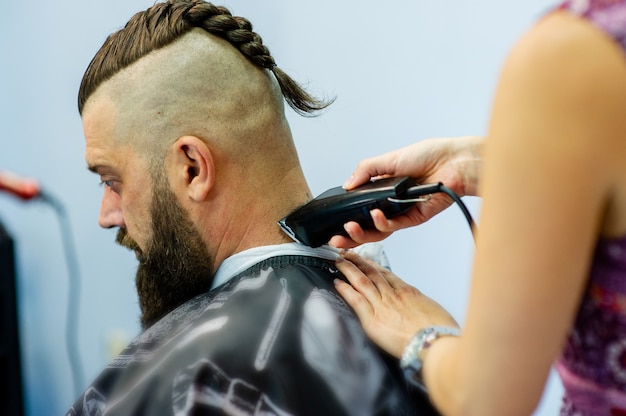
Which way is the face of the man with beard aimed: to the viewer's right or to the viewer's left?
to the viewer's left

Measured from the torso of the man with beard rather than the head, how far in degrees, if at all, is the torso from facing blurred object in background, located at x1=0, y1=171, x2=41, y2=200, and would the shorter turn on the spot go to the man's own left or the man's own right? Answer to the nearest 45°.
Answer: approximately 45° to the man's own right

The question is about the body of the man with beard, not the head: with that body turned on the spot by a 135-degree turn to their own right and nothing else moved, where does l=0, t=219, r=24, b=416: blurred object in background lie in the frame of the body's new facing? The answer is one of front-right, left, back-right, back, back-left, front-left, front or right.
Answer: left

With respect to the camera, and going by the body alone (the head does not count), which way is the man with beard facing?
to the viewer's left
